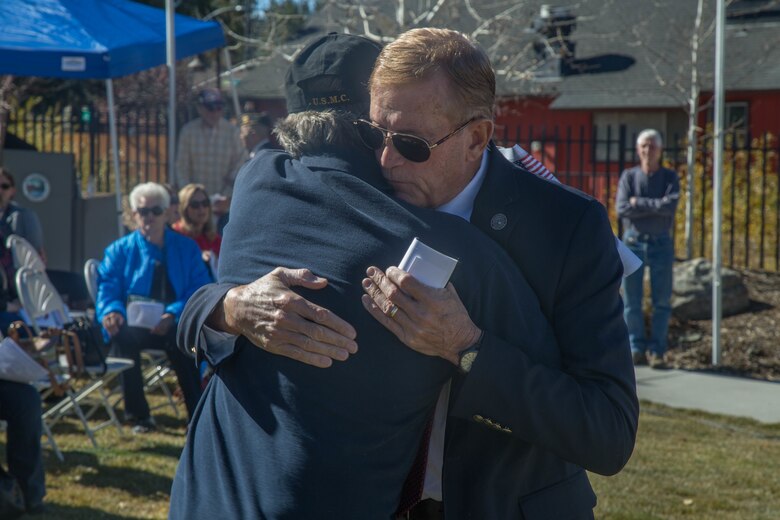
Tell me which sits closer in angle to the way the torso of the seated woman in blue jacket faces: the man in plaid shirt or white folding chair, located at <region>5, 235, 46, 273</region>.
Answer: the white folding chair

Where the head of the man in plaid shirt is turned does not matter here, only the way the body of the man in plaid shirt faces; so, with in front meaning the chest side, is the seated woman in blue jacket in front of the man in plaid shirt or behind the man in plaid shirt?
in front

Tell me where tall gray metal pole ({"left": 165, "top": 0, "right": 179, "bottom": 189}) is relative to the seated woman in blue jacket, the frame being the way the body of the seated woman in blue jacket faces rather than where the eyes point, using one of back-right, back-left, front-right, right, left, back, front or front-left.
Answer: back

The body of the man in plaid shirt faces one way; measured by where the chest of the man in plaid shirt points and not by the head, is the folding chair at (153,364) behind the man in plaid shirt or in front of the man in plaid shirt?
in front

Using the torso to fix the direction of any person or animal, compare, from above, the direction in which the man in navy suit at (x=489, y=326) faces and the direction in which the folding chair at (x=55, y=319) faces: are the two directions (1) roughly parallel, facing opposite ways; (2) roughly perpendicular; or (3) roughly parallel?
roughly perpendicular

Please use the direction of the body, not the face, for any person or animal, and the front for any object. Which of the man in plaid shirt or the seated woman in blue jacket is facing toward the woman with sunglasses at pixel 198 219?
the man in plaid shirt

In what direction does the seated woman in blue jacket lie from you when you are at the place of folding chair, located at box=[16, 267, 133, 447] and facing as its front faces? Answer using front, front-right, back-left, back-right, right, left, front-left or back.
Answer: left

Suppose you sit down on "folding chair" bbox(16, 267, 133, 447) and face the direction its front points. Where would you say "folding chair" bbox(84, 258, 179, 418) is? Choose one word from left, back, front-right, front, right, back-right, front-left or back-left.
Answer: left

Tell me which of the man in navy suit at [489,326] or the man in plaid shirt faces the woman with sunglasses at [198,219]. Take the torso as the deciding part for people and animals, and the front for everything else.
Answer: the man in plaid shirt

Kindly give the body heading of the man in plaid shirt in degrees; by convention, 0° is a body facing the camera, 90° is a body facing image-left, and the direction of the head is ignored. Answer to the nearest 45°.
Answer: approximately 0°

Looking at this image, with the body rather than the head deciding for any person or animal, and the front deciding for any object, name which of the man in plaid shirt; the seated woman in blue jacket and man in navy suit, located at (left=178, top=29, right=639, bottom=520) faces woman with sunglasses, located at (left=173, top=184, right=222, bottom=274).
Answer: the man in plaid shirt

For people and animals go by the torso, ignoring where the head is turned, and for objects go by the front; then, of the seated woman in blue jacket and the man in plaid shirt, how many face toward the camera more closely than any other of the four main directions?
2
